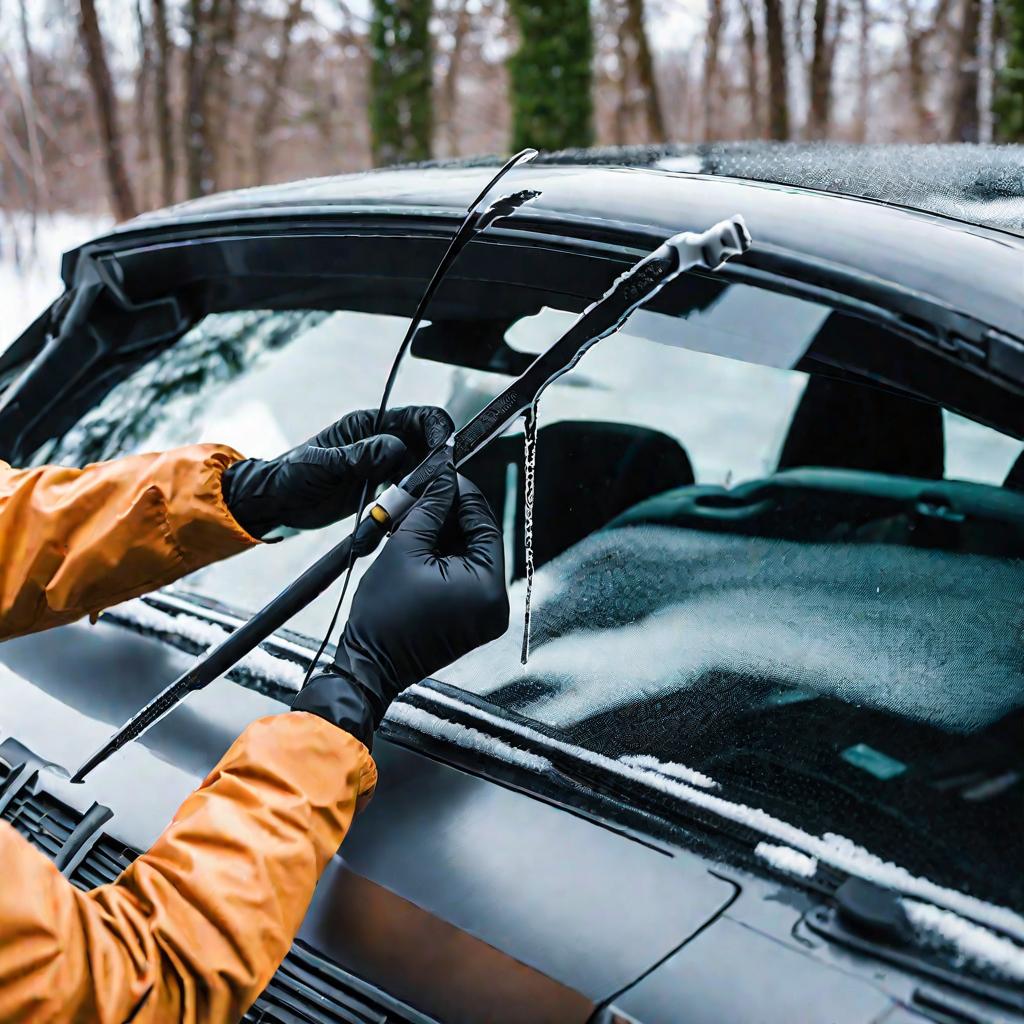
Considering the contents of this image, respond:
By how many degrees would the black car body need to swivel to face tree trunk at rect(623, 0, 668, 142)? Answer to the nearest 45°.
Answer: approximately 135° to its right

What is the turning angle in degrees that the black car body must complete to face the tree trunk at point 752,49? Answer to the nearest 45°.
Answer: approximately 135° to its right

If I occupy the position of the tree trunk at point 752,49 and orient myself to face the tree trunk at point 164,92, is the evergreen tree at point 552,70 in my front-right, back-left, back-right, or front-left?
front-left

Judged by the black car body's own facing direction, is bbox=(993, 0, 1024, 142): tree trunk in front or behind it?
behind

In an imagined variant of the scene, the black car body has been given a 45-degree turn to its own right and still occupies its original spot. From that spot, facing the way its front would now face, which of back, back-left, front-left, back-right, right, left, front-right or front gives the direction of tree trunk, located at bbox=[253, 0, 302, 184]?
right

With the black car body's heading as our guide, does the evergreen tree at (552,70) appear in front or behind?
behind

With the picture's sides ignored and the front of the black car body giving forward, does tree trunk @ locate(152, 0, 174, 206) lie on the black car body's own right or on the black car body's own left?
on the black car body's own right

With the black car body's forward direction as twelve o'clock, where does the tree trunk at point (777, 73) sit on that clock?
The tree trunk is roughly at 5 o'clock from the black car body.

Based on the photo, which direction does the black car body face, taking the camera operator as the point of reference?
facing the viewer and to the left of the viewer
